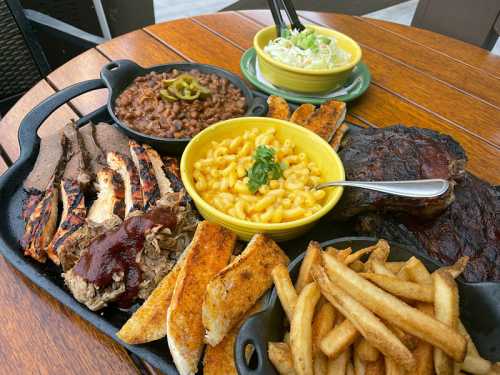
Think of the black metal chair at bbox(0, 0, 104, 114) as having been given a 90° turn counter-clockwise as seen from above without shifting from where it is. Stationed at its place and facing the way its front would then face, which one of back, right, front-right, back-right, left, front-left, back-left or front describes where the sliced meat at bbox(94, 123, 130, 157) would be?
back-right

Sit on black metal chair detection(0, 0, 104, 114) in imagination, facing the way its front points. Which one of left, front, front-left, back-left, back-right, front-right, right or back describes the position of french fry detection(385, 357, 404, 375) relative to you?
front-right

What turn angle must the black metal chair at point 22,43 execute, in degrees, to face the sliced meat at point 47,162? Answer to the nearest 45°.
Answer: approximately 45° to its right

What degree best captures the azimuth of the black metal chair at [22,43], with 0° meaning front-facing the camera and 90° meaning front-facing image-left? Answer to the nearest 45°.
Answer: approximately 315°

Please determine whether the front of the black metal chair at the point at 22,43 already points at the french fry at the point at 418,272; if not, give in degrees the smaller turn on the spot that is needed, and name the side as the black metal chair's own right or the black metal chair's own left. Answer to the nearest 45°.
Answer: approximately 45° to the black metal chair's own right

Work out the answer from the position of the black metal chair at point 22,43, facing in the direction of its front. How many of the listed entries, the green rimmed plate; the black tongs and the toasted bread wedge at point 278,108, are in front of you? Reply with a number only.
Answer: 3

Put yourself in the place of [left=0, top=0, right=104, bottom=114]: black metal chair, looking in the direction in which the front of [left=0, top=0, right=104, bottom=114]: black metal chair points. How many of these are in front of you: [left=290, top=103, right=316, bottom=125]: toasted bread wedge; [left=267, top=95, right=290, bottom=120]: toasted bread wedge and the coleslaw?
3

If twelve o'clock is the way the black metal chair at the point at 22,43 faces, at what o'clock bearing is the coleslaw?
The coleslaw is roughly at 12 o'clock from the black metal chair.

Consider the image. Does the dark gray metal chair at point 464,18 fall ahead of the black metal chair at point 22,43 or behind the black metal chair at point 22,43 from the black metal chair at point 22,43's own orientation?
ahead

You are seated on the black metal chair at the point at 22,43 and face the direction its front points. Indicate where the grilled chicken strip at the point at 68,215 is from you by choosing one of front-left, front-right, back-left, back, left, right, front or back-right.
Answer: front-right

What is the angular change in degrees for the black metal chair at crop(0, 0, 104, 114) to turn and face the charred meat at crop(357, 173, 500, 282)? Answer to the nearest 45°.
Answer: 0° — it already faces it

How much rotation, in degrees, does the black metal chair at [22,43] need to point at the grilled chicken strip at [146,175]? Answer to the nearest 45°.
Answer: approximately 45° to its right

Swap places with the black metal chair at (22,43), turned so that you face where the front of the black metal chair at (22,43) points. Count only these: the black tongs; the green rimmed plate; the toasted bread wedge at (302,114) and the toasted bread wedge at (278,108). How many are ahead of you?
4

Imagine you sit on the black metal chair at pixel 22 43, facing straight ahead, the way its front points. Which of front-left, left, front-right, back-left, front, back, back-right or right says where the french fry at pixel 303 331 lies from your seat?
front-right

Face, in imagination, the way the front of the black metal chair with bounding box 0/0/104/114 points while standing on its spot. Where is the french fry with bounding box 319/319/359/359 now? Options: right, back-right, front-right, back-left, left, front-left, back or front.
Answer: front-right

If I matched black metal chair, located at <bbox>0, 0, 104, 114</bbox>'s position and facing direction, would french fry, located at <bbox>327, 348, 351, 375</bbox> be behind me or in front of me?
in front

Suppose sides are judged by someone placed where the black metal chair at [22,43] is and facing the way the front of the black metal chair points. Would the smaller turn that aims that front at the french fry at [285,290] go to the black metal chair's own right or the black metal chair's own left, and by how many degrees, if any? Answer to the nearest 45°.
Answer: approximately 45° to the black metal chair's own right

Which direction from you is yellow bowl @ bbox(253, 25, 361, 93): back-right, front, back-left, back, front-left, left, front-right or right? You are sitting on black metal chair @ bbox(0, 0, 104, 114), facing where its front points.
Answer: front

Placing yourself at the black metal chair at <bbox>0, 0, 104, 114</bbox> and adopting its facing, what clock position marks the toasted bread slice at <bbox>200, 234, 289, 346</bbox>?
The toasted bread slice is roughly at 1 o'clock from the black metal chair.

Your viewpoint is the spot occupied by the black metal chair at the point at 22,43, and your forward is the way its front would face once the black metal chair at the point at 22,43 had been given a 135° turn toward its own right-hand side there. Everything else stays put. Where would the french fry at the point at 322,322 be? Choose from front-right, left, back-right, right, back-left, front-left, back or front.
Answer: left

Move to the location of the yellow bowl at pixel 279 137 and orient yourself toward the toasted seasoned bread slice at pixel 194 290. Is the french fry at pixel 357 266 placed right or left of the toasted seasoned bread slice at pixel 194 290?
left

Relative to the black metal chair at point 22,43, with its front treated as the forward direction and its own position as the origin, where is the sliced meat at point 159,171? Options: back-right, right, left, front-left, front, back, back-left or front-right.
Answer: front-right
